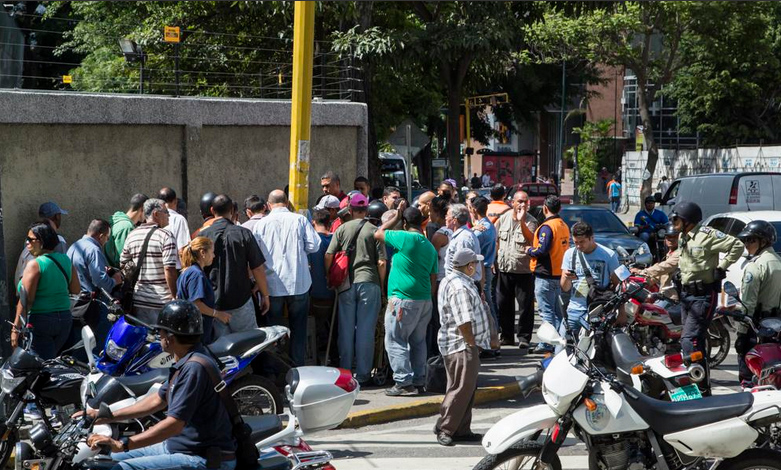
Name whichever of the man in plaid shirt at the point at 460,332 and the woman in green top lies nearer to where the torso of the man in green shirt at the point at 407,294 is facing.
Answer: the woman in green top

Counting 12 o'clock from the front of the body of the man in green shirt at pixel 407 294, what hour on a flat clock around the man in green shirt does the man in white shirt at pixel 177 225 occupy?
The man in white shirt is roughly at 11 o'clock from the man in green shirt.

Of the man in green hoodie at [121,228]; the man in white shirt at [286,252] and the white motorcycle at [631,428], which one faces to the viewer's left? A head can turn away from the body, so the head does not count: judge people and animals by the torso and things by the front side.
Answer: the white motorcycle

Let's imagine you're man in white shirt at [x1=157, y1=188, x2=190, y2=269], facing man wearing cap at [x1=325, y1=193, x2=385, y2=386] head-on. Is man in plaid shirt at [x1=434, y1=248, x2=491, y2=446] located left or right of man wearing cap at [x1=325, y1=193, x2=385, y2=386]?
right

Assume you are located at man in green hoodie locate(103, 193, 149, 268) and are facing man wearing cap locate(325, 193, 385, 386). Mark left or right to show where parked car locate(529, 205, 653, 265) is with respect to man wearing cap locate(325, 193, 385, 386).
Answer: left

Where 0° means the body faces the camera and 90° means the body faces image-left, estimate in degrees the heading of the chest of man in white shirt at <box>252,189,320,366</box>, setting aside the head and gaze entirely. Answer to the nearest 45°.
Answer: approximately 180°

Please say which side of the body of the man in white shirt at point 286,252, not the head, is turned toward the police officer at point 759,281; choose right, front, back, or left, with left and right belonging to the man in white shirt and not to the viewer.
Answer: right

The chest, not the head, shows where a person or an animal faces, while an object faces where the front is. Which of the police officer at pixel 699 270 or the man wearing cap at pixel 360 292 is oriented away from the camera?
the man wearing cap

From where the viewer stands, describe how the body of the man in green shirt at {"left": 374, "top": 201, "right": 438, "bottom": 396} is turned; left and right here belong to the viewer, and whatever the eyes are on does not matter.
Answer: facing away from the viewer and to the left of the viewer

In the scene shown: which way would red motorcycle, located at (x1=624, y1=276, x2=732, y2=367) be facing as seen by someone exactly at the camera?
facing to the left of the viewer

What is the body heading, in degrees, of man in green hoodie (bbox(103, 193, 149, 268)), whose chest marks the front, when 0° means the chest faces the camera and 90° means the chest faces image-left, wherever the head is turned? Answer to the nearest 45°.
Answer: approximately 225°

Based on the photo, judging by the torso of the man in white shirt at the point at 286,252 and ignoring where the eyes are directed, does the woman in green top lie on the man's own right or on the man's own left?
on the man's own left

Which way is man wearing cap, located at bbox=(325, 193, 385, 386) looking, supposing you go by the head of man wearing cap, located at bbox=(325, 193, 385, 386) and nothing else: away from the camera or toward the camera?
away from the camera

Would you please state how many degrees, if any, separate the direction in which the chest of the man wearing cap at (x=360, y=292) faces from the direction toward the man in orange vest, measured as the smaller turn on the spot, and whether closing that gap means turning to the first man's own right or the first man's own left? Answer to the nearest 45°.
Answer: approximately 45° to the first man's own right

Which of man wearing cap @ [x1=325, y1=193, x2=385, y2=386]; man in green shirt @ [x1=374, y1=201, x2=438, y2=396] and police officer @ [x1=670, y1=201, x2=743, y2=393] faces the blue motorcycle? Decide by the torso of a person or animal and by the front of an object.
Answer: the police officer
